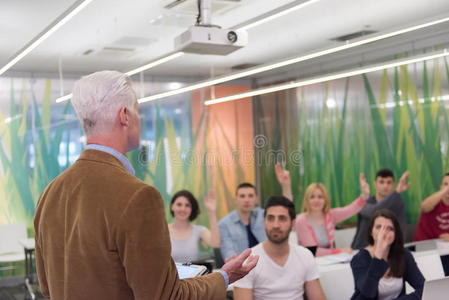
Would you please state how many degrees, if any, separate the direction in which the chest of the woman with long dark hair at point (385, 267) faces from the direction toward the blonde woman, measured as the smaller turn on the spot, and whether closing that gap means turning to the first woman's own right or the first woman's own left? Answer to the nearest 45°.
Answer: approximately 180°

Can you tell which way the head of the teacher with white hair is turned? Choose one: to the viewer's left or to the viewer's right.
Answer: to the viewer's right

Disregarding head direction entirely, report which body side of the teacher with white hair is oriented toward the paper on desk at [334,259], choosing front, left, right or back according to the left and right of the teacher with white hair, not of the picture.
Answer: front

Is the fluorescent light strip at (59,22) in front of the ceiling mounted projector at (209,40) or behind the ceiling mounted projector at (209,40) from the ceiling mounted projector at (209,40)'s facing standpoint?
behind

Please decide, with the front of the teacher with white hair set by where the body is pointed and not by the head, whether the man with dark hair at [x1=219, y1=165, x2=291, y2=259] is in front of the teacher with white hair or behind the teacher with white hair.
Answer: in front

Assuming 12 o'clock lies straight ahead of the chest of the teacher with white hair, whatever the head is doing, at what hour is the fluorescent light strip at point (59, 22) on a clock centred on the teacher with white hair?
The fluorescent light strip is roughly at 10 o'clock from the teacher with white hair.

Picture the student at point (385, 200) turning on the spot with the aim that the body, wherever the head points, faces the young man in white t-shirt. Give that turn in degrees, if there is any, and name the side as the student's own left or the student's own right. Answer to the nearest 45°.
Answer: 0° — they already face them

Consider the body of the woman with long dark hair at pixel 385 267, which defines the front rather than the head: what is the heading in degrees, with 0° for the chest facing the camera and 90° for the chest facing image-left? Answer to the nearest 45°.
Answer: approximately 0°

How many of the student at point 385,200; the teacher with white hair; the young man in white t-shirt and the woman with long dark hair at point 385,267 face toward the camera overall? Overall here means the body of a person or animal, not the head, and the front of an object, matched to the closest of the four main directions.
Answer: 3

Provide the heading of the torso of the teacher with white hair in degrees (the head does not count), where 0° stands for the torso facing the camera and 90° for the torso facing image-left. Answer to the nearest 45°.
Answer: approximately 225°

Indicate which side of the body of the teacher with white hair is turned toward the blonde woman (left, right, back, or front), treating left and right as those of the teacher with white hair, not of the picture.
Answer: front
